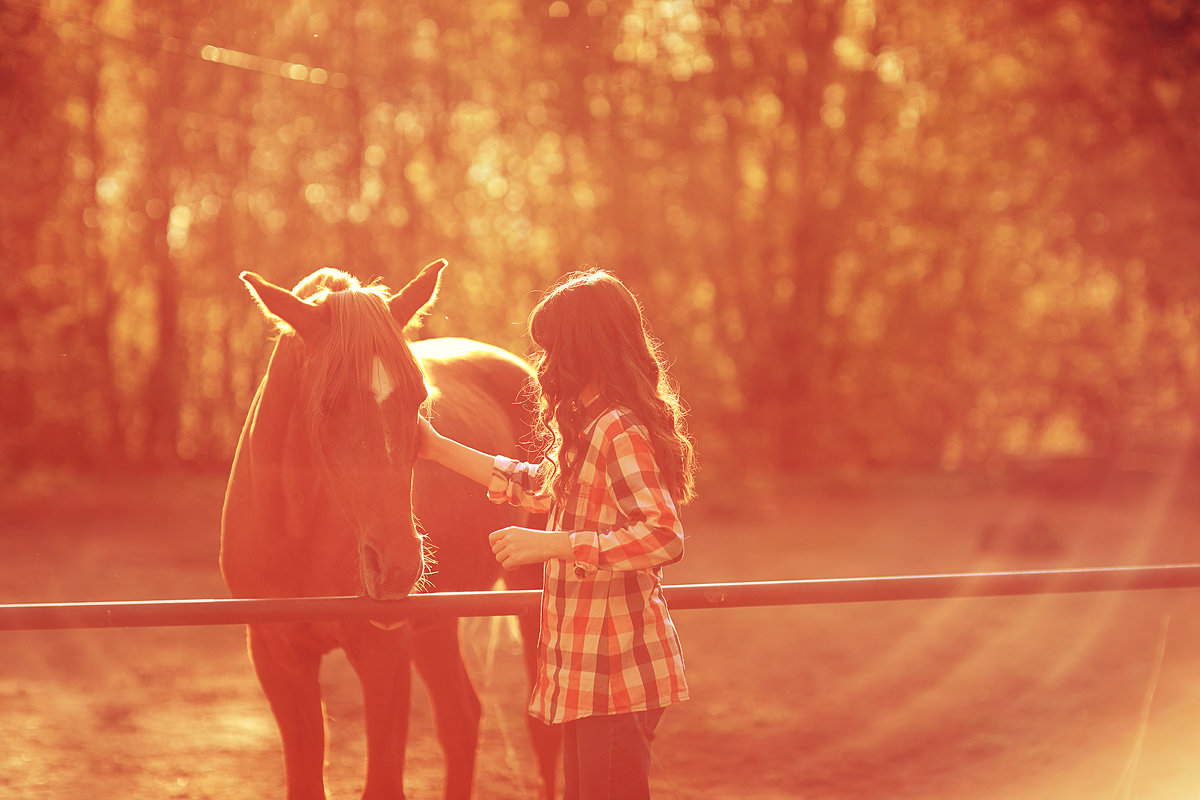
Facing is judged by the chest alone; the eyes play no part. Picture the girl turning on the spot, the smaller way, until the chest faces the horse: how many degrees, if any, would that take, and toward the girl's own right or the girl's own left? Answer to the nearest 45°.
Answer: approximately 45° to the girl's own right

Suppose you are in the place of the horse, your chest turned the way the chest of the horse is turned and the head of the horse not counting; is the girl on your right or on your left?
on your left

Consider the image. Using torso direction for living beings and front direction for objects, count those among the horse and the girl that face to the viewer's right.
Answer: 0

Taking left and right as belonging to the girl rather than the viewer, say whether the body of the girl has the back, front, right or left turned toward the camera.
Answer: left

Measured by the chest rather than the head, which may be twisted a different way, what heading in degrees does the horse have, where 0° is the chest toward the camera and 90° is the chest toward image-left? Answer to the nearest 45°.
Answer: approximately 45°

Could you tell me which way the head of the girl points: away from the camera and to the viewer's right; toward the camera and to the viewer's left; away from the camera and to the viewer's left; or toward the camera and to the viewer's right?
away from the camera and to the viewer's left
